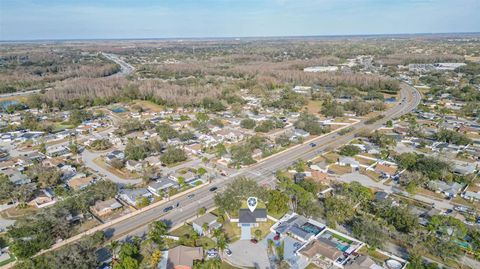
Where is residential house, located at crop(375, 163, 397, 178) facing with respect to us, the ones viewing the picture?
facing the viewer and to the left of the viewer

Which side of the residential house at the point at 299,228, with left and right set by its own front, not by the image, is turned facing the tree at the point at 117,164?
right

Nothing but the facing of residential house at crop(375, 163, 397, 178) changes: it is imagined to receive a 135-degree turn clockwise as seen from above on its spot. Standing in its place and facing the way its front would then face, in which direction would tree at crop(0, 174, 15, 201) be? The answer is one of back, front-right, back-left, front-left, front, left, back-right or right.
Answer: back-left

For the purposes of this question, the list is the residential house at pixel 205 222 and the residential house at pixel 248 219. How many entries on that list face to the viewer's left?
0

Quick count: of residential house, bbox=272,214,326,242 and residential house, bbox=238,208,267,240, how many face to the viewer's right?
0

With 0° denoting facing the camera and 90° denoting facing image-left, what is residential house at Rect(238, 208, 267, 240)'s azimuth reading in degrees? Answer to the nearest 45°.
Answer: approximately 0°

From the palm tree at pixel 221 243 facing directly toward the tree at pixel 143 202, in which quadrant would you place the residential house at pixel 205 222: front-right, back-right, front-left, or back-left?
front-right

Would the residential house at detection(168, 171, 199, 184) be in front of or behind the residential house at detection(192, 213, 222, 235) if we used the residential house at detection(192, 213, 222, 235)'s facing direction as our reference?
behind

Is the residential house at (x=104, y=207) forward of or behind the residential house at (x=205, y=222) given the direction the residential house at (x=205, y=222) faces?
behind

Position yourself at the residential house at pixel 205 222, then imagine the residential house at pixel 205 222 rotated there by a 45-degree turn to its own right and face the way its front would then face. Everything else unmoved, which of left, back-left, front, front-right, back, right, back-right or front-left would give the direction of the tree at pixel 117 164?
back-right

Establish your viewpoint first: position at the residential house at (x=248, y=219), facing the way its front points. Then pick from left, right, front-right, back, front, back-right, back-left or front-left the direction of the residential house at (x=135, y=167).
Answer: back-right
